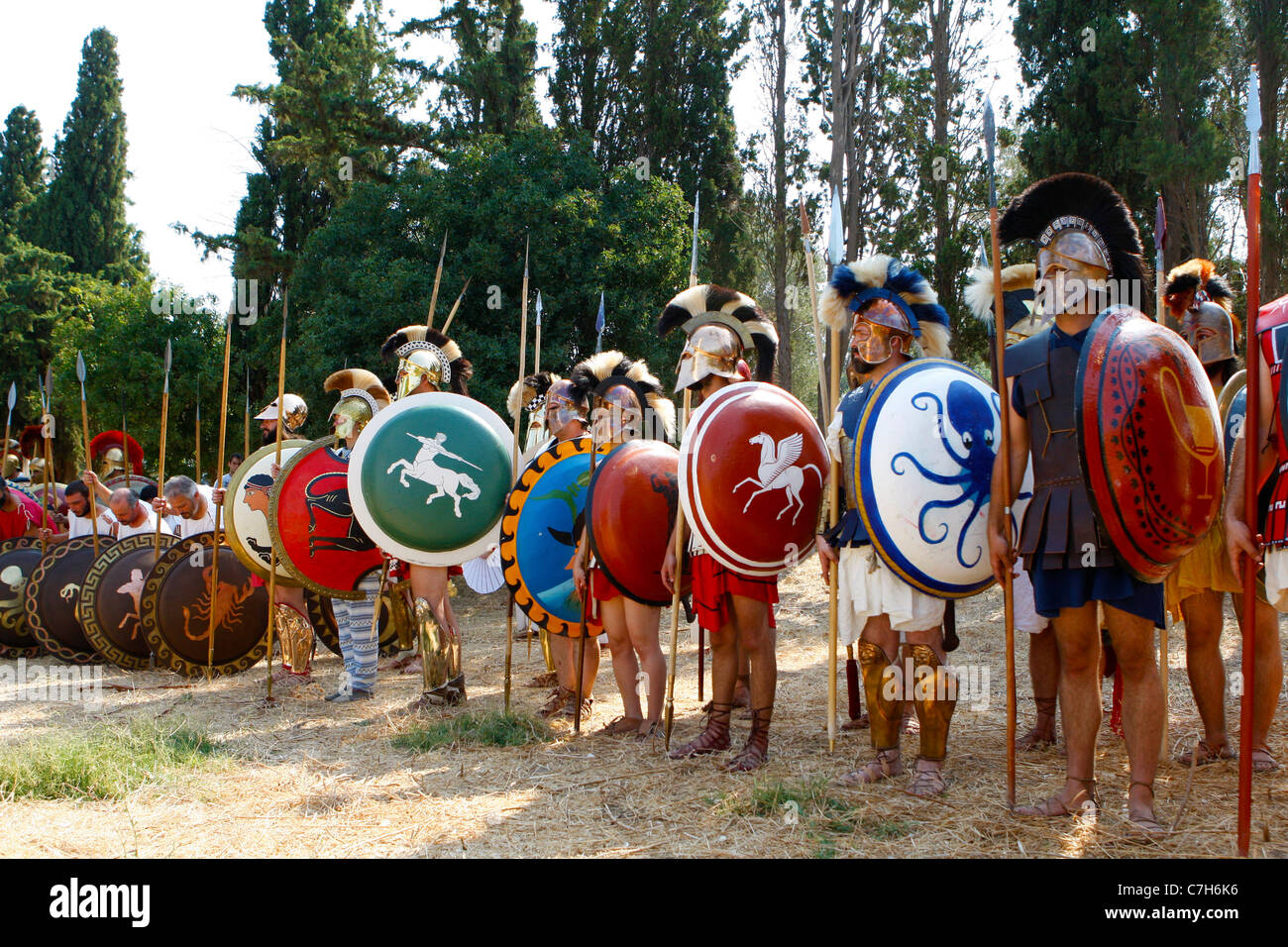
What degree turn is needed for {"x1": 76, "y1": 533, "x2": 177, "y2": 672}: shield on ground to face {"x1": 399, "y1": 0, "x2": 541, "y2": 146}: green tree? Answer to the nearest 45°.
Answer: approximately 135° to its left

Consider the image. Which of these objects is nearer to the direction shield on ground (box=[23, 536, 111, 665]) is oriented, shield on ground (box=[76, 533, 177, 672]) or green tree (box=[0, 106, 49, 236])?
the shield on ground

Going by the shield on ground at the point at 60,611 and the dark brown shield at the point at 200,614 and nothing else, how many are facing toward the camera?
2

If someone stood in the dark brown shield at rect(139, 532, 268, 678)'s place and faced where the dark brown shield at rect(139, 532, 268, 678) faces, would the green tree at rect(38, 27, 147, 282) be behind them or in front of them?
behind

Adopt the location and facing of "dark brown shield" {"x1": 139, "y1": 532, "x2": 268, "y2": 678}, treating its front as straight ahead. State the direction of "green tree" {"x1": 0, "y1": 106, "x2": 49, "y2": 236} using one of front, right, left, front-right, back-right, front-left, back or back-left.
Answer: back

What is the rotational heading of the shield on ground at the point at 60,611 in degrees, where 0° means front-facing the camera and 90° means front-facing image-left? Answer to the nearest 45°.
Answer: approximately 0°

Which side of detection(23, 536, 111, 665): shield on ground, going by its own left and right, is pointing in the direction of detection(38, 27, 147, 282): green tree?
back

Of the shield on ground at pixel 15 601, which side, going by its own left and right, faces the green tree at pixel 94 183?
back

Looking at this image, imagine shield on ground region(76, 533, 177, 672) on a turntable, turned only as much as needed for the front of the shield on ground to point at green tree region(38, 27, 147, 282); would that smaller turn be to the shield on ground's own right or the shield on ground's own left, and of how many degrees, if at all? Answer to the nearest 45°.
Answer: approximately 180°

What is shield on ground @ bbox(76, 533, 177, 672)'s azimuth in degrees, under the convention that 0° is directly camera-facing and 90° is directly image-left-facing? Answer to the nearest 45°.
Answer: approximately 0°

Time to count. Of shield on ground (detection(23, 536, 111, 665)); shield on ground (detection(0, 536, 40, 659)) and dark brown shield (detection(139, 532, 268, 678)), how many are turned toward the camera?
3
